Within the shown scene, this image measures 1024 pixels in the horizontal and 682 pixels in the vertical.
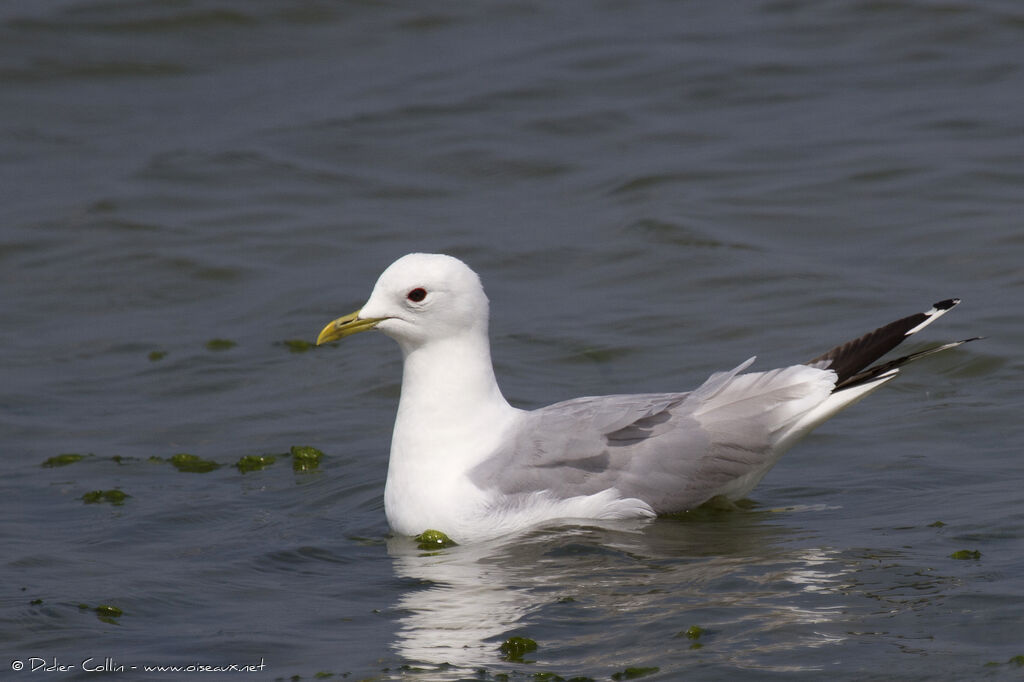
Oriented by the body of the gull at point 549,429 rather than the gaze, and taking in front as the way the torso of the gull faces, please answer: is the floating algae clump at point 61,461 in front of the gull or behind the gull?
in front

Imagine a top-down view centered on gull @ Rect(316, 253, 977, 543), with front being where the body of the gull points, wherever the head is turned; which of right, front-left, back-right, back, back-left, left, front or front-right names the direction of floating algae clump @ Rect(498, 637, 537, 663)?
left

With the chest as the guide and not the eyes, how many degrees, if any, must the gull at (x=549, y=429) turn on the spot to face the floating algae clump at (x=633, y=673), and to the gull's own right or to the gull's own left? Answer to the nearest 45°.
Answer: approximately 90° to the gull's own left

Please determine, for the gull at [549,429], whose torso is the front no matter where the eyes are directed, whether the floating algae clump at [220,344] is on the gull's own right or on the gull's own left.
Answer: on the gull's own right

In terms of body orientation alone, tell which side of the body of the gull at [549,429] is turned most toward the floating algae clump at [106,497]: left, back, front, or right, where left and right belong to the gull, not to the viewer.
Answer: front

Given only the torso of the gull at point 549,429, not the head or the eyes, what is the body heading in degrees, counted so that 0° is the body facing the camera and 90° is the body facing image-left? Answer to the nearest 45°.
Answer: approximately 90°

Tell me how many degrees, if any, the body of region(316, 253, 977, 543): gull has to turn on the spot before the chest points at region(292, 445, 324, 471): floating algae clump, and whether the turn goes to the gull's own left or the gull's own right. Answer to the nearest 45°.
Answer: approximately 45° to the gull's own right

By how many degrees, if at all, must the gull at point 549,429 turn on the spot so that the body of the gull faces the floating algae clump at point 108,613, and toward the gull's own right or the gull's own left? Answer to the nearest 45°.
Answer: approximately 45° to the gull's own left

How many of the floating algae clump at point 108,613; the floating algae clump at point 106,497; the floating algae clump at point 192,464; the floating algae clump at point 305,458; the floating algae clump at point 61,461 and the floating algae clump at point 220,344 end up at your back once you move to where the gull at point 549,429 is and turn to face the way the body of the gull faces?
0

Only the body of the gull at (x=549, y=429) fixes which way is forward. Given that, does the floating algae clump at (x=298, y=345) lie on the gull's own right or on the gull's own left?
on the gull's own right

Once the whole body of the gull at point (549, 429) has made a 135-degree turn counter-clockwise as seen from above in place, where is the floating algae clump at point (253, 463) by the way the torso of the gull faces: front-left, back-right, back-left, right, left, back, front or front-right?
back

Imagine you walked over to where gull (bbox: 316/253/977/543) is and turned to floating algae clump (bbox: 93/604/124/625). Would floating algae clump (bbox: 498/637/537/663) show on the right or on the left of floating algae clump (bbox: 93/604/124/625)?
left
